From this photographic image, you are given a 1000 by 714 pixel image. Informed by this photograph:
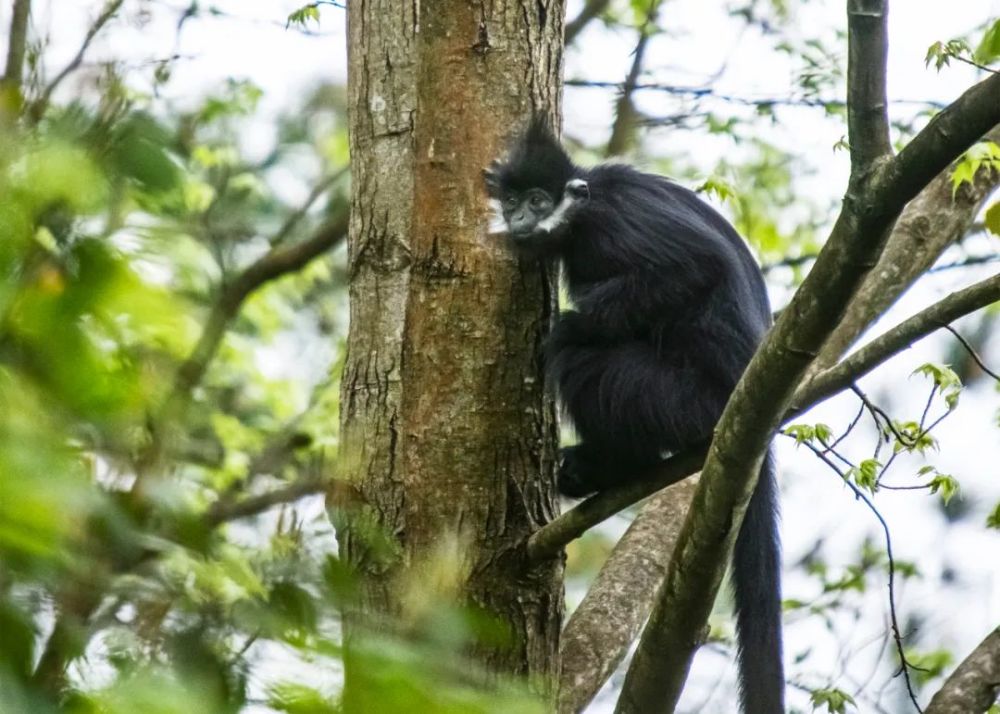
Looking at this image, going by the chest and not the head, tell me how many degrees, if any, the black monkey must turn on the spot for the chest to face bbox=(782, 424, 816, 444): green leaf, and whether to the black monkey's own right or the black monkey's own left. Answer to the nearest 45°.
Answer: approximately 135° to the black monkey's own left

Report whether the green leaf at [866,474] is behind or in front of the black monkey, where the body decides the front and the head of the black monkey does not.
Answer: behind

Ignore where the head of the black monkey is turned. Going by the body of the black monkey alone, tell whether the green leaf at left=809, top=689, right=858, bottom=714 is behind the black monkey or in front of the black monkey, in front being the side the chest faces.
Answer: behind

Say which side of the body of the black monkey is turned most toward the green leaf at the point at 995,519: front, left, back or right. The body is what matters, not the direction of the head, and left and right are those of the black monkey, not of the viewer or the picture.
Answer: back

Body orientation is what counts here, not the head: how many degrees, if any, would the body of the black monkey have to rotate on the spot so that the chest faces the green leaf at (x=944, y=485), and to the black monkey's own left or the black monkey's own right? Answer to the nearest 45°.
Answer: approximately 180°

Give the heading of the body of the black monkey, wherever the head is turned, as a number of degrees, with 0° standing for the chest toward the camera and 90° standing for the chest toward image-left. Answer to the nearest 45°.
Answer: approximately 90°

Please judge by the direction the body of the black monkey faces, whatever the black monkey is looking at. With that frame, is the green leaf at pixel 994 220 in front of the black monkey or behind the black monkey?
behind

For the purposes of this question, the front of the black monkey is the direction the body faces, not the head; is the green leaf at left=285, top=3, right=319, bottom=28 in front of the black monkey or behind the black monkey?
in front
